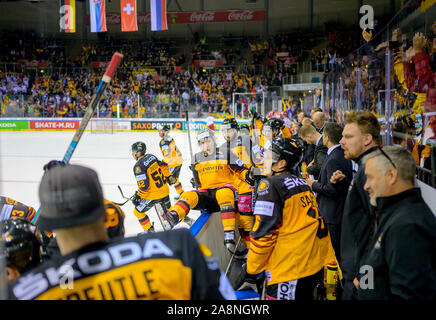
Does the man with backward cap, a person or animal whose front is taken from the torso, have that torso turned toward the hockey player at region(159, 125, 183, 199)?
yes

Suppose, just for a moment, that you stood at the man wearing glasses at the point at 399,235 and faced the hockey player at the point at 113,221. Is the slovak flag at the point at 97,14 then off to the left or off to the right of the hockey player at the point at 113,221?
right

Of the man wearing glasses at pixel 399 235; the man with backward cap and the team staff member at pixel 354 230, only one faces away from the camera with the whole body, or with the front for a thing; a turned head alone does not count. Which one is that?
the man with backward cap

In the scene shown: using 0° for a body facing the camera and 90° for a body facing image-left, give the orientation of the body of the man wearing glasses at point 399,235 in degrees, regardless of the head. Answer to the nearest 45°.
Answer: approximately 90°

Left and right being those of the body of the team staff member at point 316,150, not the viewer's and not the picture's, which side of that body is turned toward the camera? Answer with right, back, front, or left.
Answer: left

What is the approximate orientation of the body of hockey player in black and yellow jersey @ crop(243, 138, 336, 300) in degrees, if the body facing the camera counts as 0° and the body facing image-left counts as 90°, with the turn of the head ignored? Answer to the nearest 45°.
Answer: approximately 135°

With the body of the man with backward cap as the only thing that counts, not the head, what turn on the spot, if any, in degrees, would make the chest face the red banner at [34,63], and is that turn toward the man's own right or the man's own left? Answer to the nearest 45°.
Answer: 0° — they already face it

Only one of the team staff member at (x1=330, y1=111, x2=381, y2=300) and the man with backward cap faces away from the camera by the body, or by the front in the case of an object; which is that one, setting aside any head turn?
the man with backward cap

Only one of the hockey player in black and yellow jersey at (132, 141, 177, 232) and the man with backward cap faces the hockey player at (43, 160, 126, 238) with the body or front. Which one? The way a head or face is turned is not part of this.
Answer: the man with backward cap

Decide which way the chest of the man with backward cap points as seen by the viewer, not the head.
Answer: away from the camera

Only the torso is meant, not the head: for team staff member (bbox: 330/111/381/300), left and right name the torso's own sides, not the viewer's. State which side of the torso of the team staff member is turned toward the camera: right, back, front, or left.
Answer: left

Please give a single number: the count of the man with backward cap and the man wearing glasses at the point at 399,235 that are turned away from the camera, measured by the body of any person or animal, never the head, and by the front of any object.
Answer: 1

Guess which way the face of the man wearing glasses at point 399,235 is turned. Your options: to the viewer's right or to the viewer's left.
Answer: to the viewer's left
